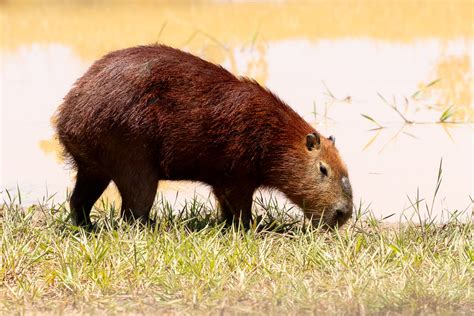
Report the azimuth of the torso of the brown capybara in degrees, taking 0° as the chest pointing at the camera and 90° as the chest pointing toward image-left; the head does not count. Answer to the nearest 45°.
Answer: approximately 270°
